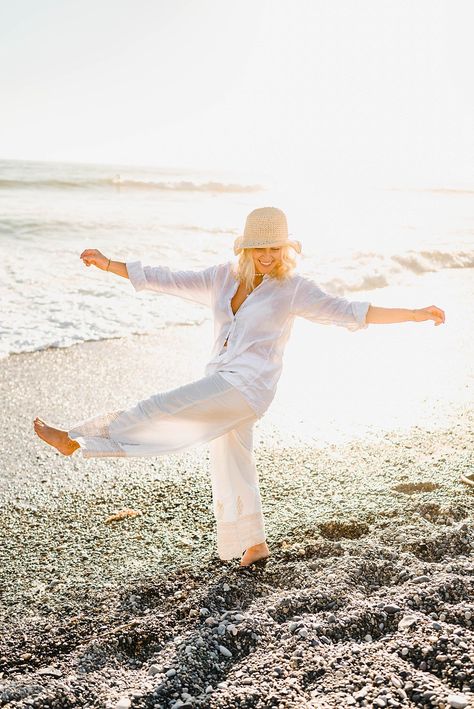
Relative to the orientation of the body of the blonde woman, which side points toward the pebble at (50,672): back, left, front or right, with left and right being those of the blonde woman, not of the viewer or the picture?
front

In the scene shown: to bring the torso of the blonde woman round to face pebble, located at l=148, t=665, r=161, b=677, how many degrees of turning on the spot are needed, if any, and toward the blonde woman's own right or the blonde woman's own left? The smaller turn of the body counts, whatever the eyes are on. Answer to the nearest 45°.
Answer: approximately 45° to the blonde woman's own left

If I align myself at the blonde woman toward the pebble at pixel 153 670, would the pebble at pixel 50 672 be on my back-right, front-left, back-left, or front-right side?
front-right

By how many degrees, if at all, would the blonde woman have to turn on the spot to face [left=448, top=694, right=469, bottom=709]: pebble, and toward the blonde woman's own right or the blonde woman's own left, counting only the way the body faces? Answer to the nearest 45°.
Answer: approximately 90° to the blonde woman's own left

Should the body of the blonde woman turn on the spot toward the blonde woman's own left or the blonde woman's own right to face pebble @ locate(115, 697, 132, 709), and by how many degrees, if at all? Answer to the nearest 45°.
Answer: approximately 45° to the blonde woman's own left

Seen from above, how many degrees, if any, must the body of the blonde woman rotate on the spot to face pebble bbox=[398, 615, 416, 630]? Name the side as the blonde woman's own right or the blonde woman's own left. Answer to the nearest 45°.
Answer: approximately 90° to the blonde woman's own left
